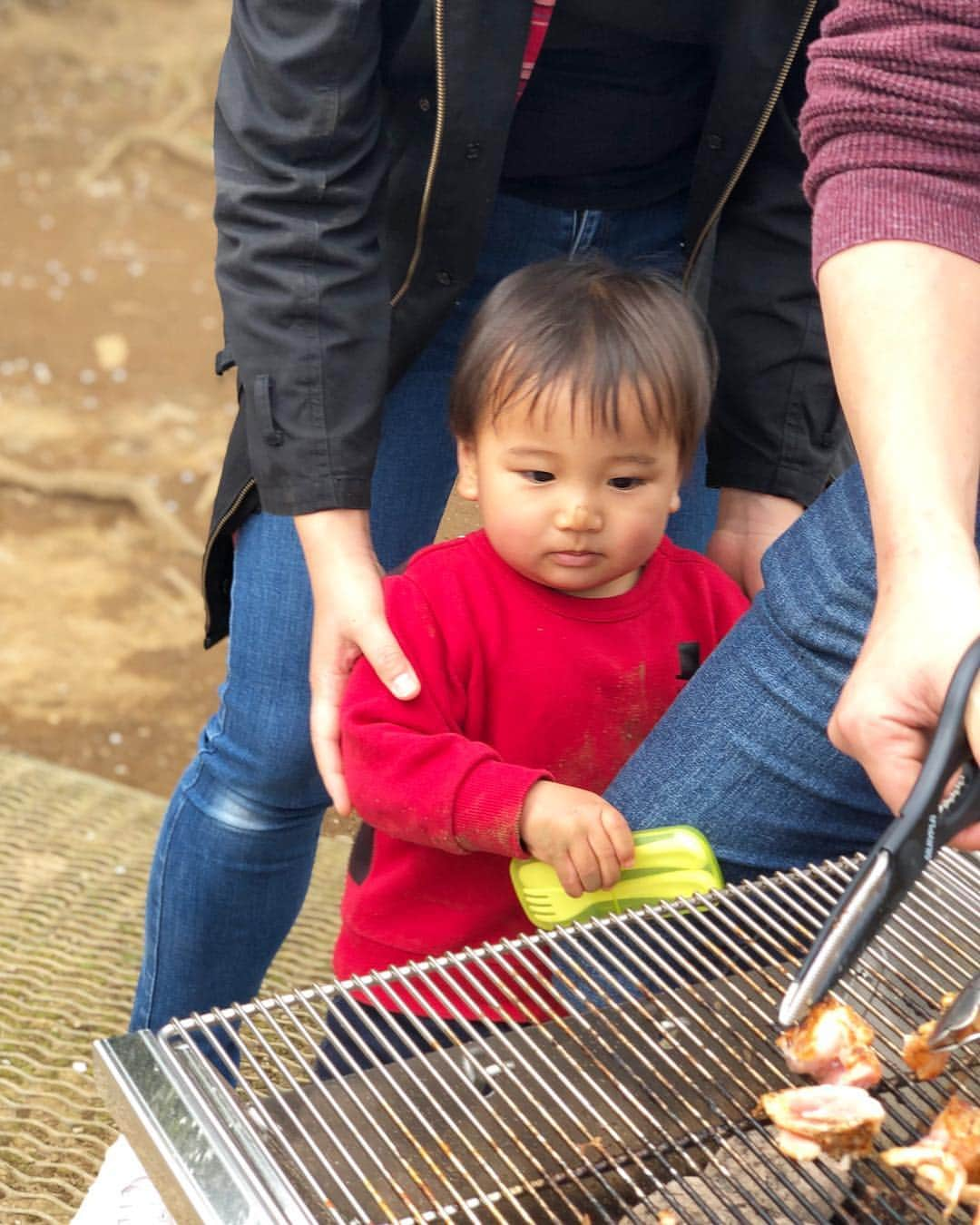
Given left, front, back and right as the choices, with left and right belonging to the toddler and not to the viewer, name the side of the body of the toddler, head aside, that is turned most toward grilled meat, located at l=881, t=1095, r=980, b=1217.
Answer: front

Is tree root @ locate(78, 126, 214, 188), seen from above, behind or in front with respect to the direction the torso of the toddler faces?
behind

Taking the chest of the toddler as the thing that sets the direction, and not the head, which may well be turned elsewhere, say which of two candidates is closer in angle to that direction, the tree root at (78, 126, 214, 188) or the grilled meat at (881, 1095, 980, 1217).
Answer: the grilled meat

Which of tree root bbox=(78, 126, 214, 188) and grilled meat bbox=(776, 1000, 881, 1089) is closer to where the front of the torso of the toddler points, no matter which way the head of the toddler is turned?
the grilled meat

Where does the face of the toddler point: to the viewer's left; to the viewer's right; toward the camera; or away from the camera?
toward the camera

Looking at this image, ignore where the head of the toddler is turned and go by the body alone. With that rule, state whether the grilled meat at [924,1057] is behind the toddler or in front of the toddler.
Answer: in front

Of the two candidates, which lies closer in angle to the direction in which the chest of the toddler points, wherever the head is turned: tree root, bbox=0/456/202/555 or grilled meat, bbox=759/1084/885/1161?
the grilled meat

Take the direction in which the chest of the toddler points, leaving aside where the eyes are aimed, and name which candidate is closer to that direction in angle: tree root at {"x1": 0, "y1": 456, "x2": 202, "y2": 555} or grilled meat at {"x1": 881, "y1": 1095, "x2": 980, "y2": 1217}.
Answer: the grilled meat

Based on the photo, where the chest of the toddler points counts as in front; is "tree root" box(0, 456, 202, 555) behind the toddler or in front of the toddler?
behind

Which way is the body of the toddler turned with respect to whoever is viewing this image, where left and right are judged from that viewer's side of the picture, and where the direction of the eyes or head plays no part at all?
facing the viewer and to the right of the viewer
